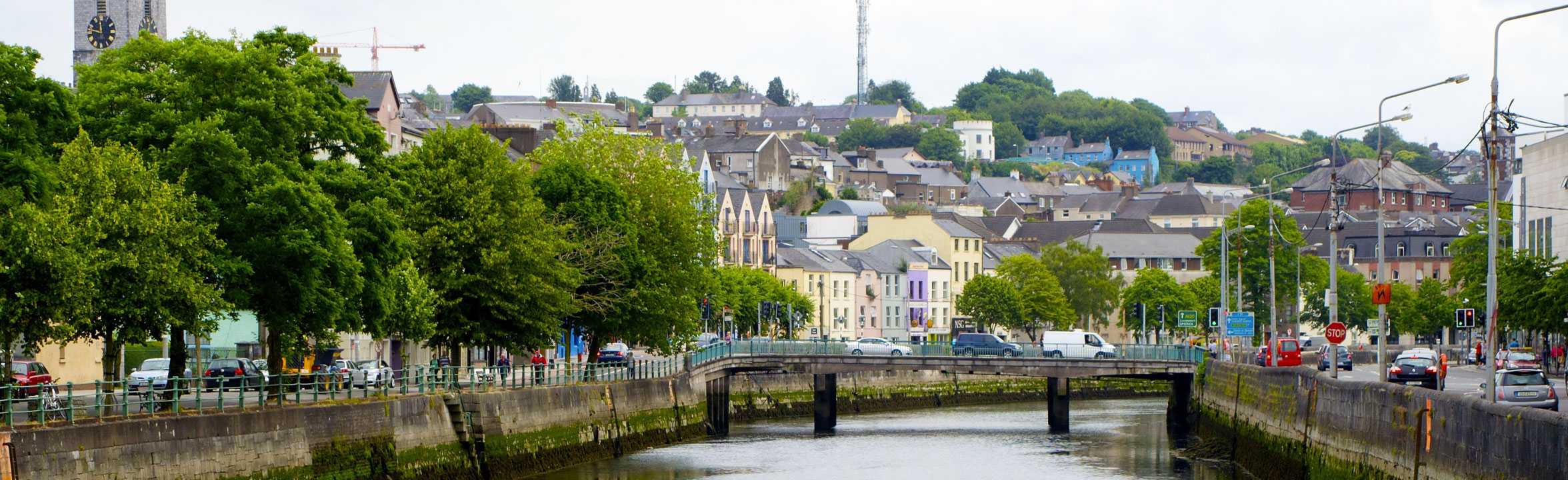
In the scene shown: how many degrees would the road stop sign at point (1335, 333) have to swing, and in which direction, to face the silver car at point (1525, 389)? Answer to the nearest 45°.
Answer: approximately 45° to its left

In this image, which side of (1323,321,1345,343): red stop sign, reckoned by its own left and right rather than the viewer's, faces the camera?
front

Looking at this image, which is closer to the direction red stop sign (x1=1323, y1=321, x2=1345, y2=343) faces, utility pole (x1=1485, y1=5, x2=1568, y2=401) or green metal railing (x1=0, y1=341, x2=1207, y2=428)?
the utility pole

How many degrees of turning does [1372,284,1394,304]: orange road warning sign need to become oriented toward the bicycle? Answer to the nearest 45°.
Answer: approximately 45° to its right

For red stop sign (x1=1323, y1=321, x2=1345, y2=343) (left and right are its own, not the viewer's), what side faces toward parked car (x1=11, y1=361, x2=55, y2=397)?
right

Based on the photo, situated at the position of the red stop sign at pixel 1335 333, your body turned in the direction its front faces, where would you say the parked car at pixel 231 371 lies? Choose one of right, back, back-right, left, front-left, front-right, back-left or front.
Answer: right

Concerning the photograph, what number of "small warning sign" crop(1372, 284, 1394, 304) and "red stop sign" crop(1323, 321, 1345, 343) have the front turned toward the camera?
2

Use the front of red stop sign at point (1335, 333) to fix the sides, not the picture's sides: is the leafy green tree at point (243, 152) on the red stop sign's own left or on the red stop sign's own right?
on the red stop sign's own right

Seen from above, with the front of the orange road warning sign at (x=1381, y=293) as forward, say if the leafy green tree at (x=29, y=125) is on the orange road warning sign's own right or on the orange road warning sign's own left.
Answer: on the orange road warning sign's own right

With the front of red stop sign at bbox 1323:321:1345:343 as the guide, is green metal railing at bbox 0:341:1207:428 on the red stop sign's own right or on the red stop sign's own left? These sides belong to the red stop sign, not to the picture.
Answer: on the red stop sign's own right
